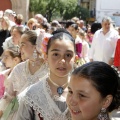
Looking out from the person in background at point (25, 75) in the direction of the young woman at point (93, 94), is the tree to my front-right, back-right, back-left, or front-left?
back-left

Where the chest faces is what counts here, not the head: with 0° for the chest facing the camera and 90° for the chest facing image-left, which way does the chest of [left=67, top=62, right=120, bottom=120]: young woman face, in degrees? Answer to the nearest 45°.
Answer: approximately 45°

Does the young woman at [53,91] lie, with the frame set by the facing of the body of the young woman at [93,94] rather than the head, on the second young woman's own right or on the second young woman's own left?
on the second young woman's own right
